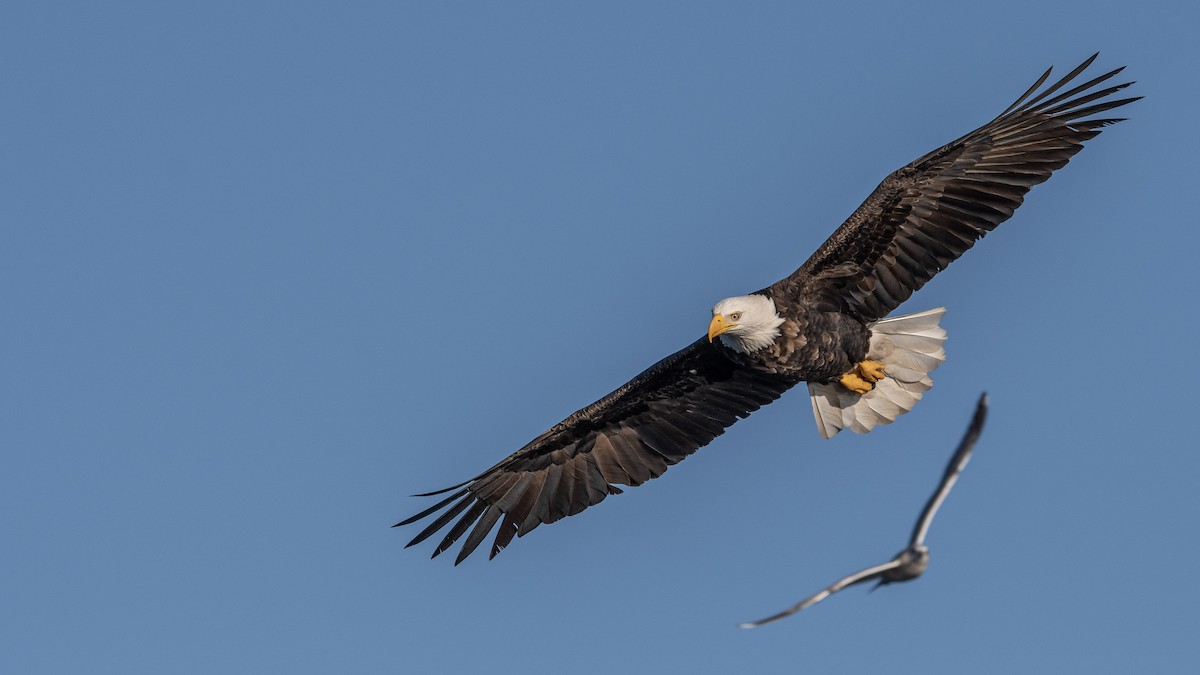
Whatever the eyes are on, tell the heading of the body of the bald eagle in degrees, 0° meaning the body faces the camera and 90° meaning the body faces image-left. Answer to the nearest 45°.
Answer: approximately 45°
